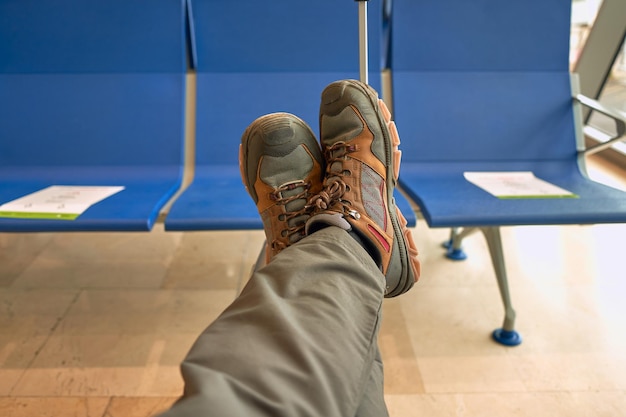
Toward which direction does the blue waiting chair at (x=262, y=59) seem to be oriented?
toward the camera

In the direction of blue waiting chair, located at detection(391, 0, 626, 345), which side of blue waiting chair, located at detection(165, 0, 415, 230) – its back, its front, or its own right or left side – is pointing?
left
